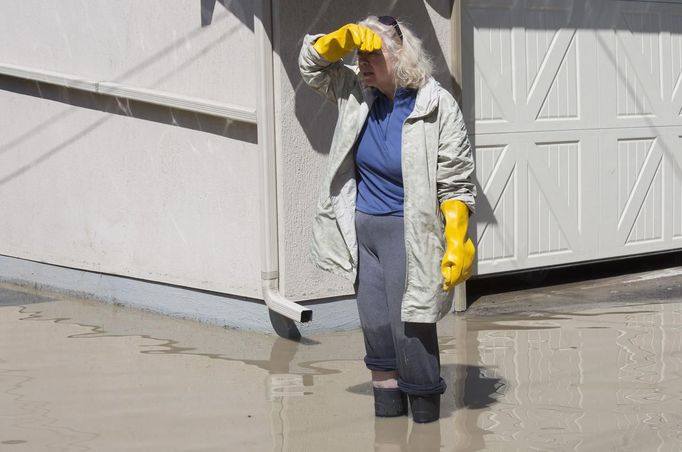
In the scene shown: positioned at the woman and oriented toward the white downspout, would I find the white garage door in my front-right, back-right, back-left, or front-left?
front-right

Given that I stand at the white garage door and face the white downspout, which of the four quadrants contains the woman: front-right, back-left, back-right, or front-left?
front-left

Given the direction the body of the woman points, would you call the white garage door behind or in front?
behind

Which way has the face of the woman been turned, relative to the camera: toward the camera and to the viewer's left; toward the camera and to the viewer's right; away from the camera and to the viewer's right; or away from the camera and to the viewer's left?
toward the camera and to the viewer's left

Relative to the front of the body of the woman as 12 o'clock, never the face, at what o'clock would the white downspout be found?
The white downspout is roughly at 4 o'clock from the woman.

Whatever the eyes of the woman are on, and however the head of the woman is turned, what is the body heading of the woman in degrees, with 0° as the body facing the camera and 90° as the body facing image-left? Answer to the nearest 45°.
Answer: approximately 45°
